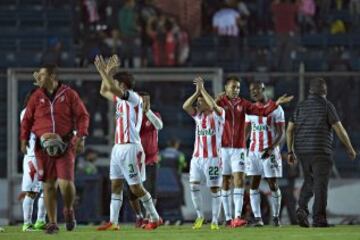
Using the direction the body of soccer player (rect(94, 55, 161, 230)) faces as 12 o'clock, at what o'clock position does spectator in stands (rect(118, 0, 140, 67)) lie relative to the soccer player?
The spectator in stands is roughly at 3 o'clock from the soccer player.

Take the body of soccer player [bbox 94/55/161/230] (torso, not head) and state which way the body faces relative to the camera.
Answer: to the viewer's left

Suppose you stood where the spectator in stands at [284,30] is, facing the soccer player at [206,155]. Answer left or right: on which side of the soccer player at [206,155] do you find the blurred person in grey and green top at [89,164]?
right

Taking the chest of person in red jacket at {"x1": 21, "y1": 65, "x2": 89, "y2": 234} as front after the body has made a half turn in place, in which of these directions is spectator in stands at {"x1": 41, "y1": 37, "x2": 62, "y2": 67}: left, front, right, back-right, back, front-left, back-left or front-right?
front
